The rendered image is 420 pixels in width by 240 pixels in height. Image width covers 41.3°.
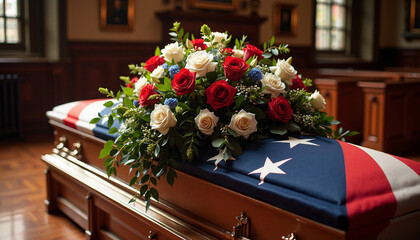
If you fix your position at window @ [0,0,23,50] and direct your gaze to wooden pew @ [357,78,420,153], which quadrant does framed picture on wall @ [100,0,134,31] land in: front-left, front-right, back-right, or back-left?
front-left

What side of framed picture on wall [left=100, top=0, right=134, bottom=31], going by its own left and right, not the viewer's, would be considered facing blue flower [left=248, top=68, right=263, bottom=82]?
front

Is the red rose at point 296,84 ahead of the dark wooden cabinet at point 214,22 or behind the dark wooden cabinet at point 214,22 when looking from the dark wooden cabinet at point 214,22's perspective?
ahead

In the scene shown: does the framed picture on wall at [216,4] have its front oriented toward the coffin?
yes

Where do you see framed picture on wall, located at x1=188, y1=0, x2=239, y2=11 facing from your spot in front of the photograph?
facing the viewer

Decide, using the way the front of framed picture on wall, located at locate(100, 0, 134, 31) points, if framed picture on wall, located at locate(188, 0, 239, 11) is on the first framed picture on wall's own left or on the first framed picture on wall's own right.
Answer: on the first framed picture on wall's own left

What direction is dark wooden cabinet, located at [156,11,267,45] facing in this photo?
toward the camera

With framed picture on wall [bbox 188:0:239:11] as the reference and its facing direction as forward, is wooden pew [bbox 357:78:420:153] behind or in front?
in front

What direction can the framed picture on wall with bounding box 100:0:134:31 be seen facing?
toward the camera

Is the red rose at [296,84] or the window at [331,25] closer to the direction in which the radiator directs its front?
the red rose

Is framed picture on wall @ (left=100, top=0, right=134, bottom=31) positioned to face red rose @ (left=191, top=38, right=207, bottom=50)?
yes

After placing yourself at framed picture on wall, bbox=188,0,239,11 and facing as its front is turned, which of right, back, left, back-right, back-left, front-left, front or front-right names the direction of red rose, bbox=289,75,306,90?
front

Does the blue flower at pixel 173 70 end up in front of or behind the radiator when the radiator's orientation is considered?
in front

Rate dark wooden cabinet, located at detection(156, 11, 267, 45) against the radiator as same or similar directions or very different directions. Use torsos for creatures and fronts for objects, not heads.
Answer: same or similar directions

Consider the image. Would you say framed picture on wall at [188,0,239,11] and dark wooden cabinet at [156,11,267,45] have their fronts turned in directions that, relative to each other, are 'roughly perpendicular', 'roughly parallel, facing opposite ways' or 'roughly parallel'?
roughly parallel

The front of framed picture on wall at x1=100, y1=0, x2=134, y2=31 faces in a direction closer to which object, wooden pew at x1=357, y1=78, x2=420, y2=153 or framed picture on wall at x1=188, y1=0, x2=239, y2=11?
the wooden pew
